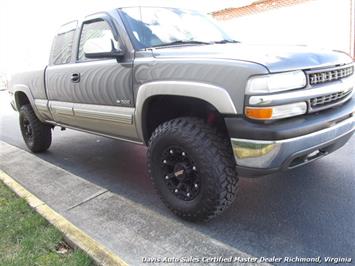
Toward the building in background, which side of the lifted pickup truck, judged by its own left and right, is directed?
left

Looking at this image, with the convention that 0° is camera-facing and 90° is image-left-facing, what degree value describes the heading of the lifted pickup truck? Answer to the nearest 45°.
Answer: approximately 315°
